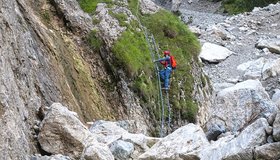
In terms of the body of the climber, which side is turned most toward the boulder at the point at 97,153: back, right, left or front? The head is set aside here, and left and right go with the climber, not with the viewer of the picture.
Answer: left

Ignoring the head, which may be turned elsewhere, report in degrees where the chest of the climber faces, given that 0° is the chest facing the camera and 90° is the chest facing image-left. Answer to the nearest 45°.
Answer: approximately 90°

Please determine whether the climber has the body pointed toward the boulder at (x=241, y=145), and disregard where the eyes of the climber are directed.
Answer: no

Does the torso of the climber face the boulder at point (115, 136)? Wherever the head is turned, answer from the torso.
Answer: no

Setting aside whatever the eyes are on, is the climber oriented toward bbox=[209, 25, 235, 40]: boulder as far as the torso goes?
no

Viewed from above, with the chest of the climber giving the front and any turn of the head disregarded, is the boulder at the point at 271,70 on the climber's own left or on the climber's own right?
on the climber's own right

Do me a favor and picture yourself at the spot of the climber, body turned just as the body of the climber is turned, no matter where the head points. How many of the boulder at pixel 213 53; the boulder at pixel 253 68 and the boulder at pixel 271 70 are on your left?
0

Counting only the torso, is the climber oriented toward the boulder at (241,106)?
no

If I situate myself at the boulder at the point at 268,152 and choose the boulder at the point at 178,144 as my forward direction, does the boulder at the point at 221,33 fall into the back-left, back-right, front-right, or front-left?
front-right

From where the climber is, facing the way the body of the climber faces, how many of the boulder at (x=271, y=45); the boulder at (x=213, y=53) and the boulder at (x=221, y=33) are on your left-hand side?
0

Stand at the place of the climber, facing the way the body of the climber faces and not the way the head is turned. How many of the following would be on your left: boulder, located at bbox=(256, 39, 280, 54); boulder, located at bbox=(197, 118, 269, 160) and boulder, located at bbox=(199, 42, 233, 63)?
1

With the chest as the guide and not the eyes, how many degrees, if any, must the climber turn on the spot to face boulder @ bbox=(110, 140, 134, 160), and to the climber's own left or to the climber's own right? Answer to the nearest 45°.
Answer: approximately 90° to the climber's own left

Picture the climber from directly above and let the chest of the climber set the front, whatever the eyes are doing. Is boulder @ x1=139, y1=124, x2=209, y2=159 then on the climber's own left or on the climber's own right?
on the climber's own left
